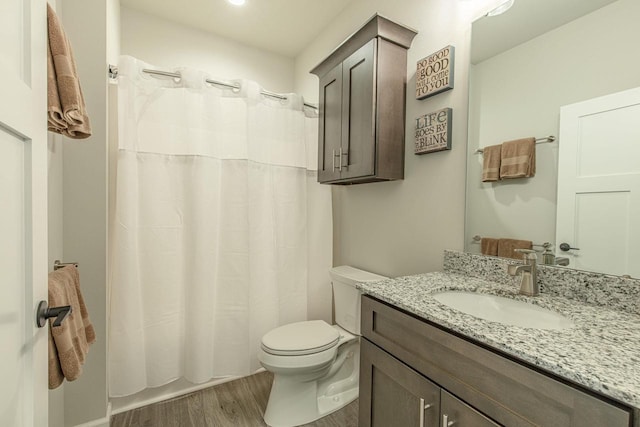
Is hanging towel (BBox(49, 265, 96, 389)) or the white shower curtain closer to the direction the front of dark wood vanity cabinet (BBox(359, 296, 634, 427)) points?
the hanging towel

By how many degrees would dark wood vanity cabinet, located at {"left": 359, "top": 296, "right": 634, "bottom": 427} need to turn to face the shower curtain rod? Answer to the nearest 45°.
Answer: approximately 45° to its right

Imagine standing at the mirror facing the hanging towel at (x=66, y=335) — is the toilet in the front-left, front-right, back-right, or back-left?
front-right

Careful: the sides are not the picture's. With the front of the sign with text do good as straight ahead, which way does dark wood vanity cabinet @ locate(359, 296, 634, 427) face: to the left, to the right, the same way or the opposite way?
the same way

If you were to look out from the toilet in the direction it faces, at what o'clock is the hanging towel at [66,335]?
The hanging towel is roughly at 12 o'clock from the toilet.

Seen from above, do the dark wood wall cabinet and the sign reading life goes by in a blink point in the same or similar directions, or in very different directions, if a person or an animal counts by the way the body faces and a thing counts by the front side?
same or similar directions

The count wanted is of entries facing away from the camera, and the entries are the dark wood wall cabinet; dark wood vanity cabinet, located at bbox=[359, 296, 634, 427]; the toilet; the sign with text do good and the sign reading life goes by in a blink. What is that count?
0

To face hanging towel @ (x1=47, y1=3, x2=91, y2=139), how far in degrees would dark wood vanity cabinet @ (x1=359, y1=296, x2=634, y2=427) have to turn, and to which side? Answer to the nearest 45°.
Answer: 0° — it already faces it

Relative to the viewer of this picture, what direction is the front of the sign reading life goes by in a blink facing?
facing the viewer and to the left of the viewer

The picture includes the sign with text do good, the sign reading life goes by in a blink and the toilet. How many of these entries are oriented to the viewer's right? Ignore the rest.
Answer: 0

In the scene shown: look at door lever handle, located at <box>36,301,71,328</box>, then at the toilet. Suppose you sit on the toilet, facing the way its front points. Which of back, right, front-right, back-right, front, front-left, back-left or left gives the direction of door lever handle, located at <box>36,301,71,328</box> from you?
front

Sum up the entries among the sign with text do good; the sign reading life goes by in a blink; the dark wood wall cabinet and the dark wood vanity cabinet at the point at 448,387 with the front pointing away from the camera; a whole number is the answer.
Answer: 0

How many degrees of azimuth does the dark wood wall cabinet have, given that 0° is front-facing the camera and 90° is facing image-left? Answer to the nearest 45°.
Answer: approximately 45°

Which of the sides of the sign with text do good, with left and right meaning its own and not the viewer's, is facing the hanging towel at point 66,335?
front

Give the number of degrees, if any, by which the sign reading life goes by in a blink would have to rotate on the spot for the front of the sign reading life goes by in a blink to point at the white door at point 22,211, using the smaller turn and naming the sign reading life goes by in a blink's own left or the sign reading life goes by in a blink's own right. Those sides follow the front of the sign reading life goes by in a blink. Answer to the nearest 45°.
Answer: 0° — it already faces it
